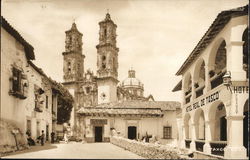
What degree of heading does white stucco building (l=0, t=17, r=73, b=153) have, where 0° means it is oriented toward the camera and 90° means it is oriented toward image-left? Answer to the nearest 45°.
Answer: approximately 270°

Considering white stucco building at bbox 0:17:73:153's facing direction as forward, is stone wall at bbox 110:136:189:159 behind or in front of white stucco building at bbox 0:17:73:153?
in front

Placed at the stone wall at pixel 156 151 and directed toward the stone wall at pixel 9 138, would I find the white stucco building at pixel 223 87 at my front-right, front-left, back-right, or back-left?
back-right

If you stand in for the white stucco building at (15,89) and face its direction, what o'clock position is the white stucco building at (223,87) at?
the white stucco building at (223,87) is roughly at 1 o'clock from the white stucco building at (15,89).

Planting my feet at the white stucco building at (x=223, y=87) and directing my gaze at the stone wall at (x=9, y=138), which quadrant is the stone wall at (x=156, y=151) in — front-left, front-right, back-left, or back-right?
front-left
